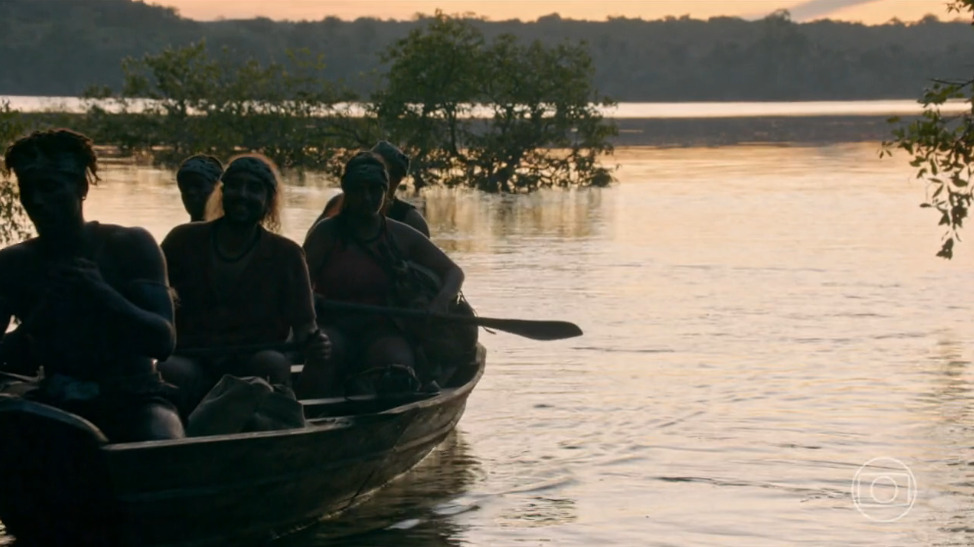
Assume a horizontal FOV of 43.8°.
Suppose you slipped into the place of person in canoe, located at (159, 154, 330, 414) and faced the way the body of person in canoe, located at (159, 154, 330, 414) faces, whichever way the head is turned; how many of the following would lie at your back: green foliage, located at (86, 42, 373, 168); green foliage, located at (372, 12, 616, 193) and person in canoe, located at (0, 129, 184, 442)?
2

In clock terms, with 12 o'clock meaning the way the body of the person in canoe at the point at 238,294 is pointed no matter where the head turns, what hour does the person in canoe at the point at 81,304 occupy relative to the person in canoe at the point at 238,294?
the person in canoe at the point at 81,304 is roughly at 1 o'clock from the person in canoe at the point at 238,294.

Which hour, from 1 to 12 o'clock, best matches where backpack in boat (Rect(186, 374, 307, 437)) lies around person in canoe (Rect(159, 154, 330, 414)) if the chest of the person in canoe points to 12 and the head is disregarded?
The backpack in boat is roughly at 12 o'clock from the person in canoe.

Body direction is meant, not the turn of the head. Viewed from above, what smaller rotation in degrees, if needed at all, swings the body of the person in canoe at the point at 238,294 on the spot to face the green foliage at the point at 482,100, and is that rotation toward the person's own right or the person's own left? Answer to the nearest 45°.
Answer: approximately 180°

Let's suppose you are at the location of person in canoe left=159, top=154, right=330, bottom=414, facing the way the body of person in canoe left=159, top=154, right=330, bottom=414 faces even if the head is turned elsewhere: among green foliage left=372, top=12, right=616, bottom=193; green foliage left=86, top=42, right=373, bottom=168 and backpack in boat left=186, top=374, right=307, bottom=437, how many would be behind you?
2

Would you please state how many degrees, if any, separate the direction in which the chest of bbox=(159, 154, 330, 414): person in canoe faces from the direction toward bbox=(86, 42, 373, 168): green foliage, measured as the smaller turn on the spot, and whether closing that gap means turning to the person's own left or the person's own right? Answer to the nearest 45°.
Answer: approximately 180°

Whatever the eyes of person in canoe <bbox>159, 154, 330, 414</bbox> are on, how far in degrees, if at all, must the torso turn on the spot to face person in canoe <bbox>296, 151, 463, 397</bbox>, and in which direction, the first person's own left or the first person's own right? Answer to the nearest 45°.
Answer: approximately 135° to the first person's own left

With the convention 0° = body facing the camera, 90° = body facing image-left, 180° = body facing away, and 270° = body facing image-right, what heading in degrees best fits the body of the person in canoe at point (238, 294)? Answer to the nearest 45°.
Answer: approximately 0°

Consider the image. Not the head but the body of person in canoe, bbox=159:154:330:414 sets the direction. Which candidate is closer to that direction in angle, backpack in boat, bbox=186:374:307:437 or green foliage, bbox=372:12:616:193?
the backpack in boat

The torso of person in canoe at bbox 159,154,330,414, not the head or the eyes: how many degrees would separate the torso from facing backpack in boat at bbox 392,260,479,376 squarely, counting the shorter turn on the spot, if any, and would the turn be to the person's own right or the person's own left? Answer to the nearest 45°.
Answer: approximately 135° to the person's own left
